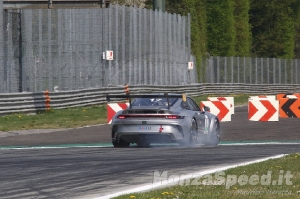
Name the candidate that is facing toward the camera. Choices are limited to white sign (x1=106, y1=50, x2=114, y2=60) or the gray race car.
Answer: the white sign

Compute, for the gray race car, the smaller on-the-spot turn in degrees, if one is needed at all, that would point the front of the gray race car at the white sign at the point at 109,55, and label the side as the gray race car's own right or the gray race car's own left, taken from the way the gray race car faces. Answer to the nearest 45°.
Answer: approximately 45° to the gray race car's own left

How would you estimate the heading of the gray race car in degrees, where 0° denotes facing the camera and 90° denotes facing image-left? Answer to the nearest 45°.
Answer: approximately 225°

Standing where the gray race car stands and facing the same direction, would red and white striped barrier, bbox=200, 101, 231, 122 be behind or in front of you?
in front

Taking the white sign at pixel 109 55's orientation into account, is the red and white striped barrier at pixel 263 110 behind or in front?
in front

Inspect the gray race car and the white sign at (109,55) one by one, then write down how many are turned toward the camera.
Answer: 1

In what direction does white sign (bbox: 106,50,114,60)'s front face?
toward the camera

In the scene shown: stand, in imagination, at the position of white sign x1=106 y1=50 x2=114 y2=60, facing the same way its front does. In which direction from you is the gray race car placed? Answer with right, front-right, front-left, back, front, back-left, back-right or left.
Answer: front
